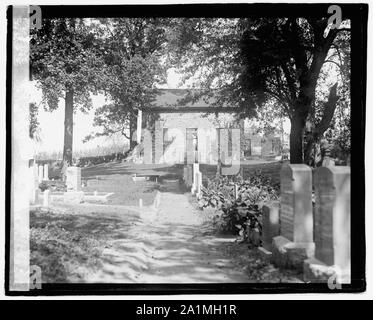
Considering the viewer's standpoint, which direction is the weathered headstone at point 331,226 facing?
facing the viewer and to the left of the viewer

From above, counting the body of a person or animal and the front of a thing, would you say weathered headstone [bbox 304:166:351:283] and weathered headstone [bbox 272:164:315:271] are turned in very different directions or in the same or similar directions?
same or similar directions

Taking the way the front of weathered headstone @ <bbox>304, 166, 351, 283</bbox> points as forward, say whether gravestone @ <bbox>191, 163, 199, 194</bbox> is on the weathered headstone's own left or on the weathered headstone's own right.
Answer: on the weathered headstone's own right

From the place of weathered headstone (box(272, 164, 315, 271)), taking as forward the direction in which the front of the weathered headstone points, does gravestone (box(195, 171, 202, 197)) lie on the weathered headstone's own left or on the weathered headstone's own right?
on the weathered headstone's own right

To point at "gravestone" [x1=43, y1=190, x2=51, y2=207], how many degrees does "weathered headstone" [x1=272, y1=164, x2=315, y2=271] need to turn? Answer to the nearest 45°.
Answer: approximately 45° to its right

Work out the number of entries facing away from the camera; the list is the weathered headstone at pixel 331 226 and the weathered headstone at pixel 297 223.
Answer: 0

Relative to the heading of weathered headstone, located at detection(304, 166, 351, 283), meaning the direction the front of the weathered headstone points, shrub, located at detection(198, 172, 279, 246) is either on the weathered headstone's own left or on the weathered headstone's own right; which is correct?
on the weathered headstone's own right

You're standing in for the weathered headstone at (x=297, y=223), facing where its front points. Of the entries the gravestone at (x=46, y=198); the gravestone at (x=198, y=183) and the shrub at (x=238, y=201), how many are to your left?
0

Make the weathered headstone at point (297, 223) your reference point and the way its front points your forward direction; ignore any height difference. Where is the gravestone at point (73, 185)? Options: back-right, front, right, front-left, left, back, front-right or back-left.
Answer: front-right
